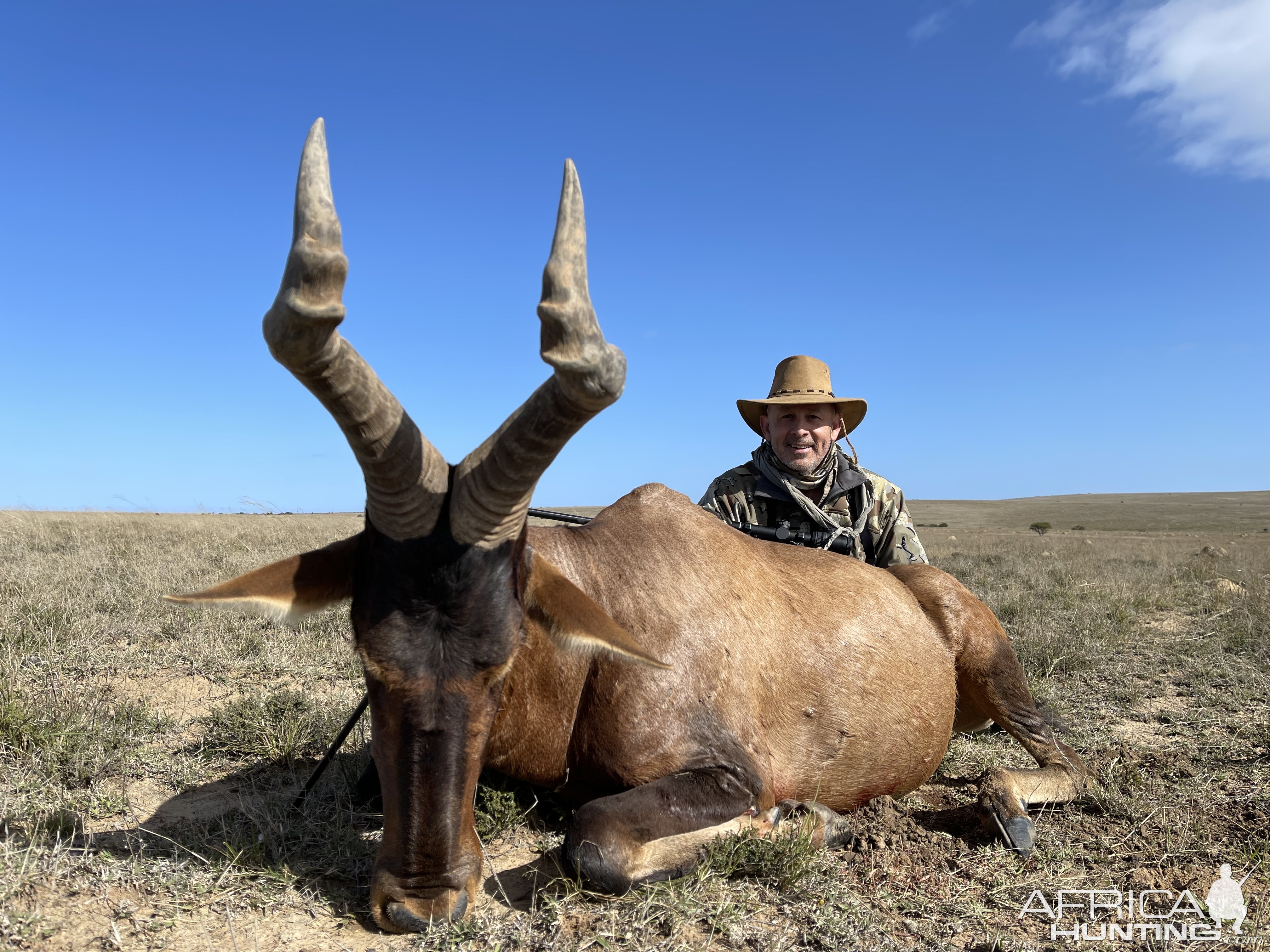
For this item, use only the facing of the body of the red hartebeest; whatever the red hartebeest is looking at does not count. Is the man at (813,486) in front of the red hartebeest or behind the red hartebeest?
behind

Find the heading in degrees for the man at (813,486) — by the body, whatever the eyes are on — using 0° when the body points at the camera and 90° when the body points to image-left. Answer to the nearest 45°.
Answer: approximately 0°

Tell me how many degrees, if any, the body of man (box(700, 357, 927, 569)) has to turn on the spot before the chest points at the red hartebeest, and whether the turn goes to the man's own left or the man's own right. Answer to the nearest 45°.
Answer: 0° — they already face it
